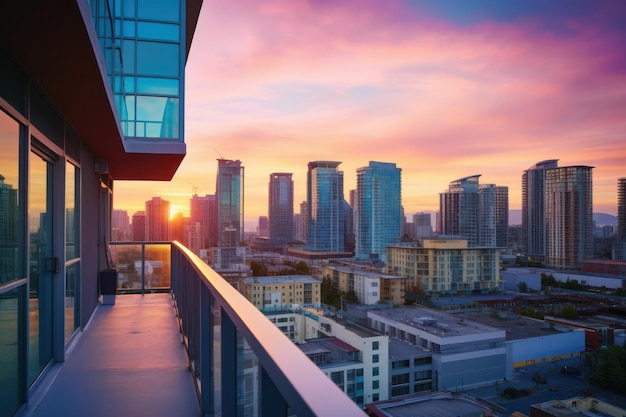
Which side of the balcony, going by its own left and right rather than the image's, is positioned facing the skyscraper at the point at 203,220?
left

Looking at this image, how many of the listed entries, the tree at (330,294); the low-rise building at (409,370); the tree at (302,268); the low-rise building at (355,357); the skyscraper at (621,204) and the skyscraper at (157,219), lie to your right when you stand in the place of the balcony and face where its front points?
0

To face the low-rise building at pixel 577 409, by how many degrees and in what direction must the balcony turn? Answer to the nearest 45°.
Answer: approximately 45° to its left

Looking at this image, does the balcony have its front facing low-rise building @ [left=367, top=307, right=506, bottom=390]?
no

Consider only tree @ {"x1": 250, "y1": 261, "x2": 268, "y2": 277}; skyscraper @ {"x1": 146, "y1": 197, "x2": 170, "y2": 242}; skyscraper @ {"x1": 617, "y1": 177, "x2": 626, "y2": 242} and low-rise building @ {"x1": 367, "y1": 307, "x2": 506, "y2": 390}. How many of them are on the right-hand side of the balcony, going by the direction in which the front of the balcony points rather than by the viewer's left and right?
0

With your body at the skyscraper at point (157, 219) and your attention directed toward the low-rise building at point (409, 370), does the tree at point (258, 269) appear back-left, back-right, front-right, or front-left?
front-left

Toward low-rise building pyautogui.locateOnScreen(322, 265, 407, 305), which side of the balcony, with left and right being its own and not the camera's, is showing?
left

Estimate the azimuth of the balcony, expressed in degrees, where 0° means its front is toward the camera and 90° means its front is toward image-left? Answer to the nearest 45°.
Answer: approximately 270°

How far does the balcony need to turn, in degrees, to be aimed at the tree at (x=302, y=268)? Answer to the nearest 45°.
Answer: approximately 90° to its left

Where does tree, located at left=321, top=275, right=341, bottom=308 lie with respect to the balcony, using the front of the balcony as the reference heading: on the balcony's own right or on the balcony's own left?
on the balcony's own left

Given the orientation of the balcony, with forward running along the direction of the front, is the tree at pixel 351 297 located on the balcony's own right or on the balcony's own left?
on the balcony's own left

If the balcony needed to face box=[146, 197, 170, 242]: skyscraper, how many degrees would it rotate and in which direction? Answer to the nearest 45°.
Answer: approximately 90° to its left
